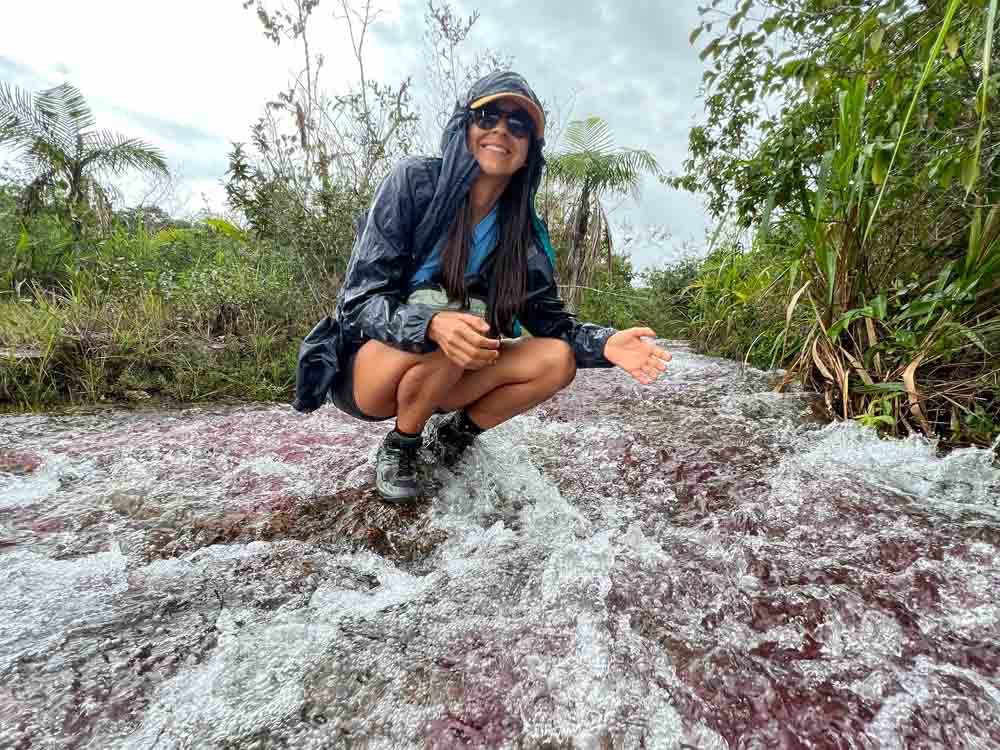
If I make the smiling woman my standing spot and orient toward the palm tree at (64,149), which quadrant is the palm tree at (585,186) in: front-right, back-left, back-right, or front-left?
front-right

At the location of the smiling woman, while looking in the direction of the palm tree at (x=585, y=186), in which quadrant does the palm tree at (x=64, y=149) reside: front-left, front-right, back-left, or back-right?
front-left

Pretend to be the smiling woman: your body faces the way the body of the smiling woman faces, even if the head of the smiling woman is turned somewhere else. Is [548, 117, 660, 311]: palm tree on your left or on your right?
on your left

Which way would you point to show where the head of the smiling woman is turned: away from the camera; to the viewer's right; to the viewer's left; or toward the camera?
toward the camera

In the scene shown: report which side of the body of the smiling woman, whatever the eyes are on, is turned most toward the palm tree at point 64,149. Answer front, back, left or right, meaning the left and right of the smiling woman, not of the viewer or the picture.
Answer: back
